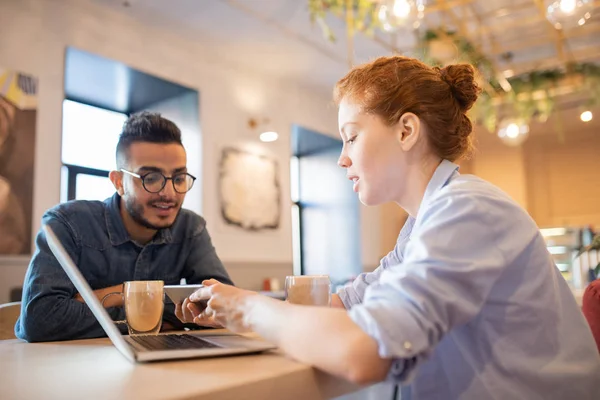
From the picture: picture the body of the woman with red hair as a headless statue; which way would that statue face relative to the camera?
to the viewer's left

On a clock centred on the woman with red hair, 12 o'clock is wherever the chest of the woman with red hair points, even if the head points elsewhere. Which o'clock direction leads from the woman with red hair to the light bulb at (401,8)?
The light bulb is roughly at 3 o'clock from the woman with red hair.

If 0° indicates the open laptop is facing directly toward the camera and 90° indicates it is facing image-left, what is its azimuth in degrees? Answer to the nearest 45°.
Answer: approximately 270°

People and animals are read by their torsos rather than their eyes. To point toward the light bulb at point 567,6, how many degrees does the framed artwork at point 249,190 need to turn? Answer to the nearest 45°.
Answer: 0° — it already faces it

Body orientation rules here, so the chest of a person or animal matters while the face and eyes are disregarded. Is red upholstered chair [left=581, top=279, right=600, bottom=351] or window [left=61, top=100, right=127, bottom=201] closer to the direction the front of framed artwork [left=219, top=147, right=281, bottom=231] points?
the red upholstered chair

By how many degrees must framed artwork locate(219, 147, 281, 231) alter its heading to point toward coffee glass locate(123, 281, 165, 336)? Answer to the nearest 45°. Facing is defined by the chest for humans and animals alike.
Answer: approximately 45° to its right

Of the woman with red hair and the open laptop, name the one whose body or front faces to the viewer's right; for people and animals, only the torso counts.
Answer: the open laptop

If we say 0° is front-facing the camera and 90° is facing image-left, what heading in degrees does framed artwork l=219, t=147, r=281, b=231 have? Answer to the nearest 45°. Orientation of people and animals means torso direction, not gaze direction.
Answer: approximately 315°

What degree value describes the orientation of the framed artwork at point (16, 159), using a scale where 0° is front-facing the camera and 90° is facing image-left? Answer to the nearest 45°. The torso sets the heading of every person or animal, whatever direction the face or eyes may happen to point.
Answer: approximately 315°

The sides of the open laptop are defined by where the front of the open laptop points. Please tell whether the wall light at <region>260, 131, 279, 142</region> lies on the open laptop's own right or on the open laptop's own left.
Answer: on the open laptop's own left

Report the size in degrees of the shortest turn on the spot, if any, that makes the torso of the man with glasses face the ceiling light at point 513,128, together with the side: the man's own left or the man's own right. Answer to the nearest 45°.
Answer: approximately 90° to the man's own left
